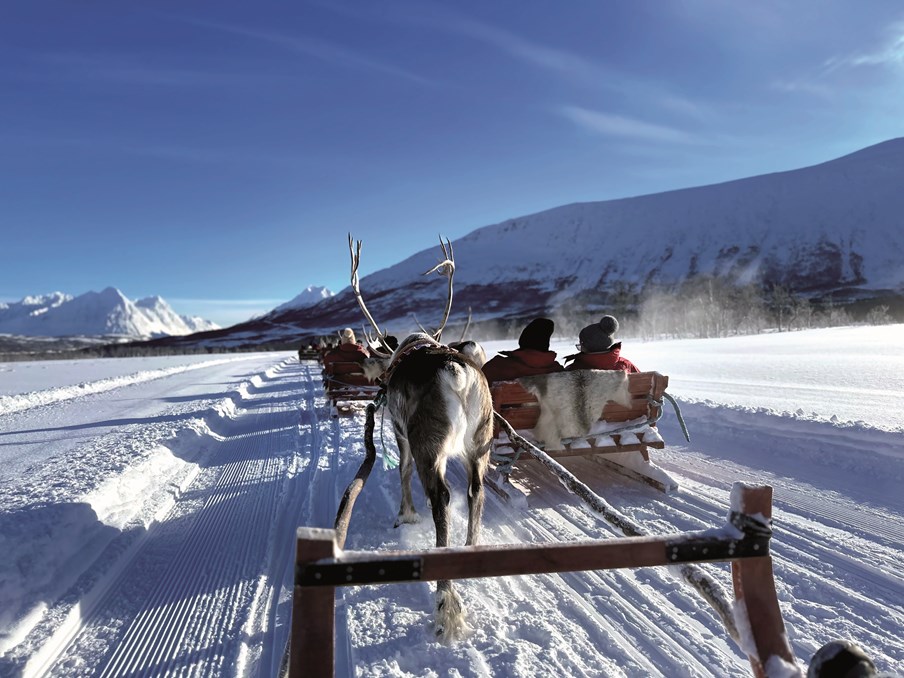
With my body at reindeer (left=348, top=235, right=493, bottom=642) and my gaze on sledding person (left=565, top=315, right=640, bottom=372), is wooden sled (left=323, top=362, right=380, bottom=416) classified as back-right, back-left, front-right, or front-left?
front-left

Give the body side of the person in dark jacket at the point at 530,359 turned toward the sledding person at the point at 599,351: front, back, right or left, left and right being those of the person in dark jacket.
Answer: right

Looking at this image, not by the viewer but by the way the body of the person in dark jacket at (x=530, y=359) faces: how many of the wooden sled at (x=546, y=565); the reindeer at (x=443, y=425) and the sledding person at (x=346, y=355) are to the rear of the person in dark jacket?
2

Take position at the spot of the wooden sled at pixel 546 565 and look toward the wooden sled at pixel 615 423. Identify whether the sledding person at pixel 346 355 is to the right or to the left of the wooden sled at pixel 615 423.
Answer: left

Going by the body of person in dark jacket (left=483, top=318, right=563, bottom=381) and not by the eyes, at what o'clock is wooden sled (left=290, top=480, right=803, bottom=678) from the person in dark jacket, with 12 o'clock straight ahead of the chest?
The wooden sled is roughly at 6 o'clock from the person in dark jacket.

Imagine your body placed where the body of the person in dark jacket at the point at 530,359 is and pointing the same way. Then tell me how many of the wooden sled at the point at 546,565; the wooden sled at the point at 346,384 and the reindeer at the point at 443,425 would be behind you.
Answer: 2

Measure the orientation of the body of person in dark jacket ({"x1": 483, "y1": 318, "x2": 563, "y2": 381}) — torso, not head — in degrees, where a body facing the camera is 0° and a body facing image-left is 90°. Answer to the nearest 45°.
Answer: approximately 180°

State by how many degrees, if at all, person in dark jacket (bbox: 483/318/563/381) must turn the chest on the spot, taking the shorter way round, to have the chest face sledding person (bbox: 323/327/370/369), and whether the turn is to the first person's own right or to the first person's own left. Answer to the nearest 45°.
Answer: approximately 45° to the first person's own left

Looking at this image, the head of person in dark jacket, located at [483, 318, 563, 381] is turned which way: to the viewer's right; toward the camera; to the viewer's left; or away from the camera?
away from the camera

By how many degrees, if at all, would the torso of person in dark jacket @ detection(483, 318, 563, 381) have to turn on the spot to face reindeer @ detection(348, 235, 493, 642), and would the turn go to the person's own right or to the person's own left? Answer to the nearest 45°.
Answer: approximately 180°

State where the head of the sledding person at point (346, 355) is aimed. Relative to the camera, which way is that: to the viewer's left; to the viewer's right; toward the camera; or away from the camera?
away from the camera
